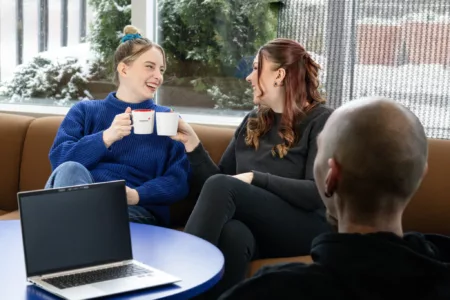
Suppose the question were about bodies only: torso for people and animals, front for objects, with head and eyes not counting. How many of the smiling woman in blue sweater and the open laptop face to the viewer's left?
0

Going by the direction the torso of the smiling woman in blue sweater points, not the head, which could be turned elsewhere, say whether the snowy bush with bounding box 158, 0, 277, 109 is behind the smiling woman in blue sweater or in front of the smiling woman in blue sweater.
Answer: behind

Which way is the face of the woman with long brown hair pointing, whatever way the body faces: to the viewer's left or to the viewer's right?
to the viewer's left

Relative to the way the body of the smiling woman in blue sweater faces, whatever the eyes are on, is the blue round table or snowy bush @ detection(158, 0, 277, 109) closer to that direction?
the blue round table

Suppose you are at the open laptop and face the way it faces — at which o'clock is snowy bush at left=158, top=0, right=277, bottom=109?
The snowy bush is roughly at 8 o'clock from the open laptop.

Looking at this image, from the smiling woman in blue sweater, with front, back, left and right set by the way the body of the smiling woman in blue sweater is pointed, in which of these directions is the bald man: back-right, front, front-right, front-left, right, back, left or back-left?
front

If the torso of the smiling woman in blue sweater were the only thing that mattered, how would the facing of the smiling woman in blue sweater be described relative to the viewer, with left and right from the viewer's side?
facing the viewer

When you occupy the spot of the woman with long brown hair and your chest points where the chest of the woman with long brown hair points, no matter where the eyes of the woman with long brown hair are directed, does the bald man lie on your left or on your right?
on your left

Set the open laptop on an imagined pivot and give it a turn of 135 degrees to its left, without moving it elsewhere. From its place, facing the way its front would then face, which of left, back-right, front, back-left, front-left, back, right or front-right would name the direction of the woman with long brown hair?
front-right

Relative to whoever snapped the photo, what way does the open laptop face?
facing the viewer and to the right of the viewer

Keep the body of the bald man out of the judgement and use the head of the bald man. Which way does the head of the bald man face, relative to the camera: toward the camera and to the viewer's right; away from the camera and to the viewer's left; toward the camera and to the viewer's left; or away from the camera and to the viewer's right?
away from the camera and to the viewer's left

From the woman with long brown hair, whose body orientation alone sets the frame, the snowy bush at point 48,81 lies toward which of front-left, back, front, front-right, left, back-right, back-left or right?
right

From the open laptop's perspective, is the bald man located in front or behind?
in front

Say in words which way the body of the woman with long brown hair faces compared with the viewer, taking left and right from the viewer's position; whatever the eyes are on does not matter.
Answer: facing the viewer and to the left of the viewer

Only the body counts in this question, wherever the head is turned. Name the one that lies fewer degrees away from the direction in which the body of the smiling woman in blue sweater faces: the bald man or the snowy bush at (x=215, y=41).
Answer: the bald man
